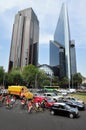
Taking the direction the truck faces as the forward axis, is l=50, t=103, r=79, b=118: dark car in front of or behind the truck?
in front

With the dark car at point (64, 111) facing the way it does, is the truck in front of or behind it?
behind
